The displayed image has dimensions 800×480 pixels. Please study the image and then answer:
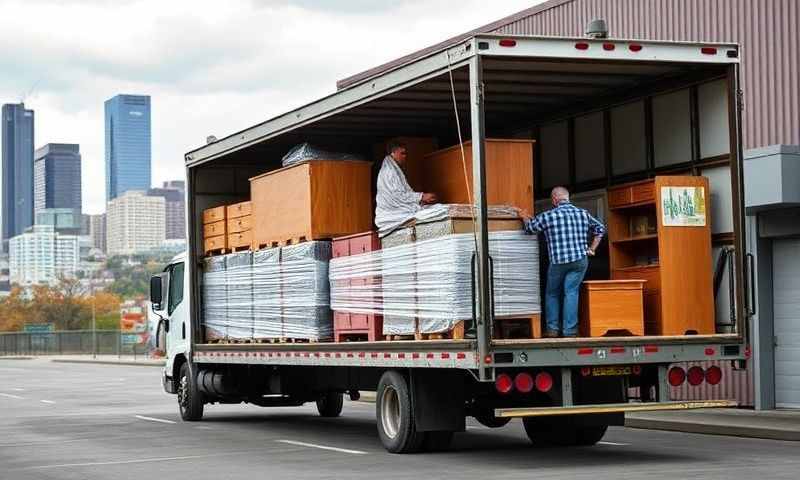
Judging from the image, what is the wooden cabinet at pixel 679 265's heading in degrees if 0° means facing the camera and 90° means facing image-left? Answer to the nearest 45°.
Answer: approximately 45°

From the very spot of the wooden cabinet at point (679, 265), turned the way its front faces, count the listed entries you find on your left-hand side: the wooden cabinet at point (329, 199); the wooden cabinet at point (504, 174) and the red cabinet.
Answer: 0

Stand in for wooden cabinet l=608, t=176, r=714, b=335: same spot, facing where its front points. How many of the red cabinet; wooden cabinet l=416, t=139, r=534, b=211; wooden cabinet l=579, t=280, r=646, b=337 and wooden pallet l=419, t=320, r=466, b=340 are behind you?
0

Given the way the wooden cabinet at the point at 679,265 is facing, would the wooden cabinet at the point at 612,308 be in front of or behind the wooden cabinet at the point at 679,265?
in front

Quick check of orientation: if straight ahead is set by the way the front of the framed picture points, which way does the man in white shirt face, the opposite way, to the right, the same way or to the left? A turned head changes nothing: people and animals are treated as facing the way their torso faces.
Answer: to the left

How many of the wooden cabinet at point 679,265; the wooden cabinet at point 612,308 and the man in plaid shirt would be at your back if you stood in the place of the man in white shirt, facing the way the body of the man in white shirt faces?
0

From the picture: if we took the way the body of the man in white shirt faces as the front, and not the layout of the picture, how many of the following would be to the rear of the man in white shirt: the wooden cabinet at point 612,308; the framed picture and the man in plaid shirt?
0

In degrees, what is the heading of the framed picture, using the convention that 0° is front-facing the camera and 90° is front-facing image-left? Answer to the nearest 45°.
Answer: approximately 0°

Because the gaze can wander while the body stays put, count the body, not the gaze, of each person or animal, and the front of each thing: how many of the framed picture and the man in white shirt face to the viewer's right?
1

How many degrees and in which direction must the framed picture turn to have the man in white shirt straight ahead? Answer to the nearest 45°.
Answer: approximately 90° to its right

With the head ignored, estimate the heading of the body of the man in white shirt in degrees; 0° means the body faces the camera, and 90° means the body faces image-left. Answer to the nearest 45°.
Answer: approximately 270°

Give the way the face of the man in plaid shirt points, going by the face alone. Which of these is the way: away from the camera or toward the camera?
away from the camera

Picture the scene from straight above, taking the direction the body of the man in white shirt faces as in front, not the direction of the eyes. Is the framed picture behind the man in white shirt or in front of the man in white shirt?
in front

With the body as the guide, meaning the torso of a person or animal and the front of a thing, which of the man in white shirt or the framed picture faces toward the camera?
the framed picture

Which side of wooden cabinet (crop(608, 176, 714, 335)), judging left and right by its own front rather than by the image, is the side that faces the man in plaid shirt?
front
